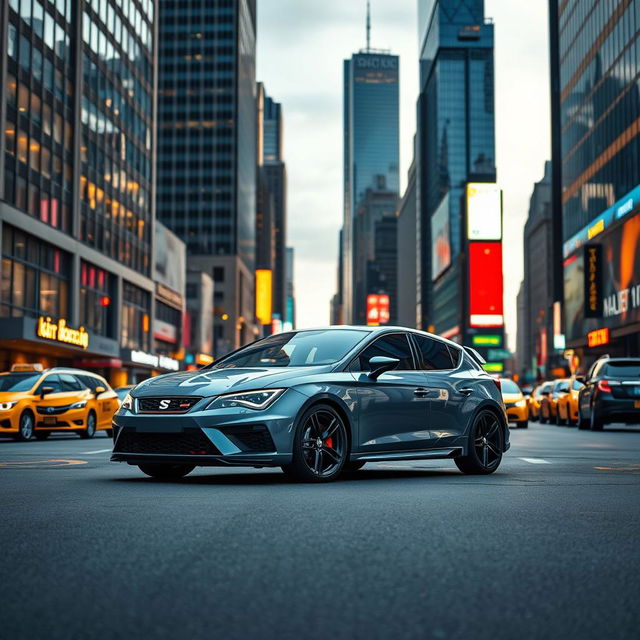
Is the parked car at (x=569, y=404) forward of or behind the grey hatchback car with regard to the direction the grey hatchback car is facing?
behind

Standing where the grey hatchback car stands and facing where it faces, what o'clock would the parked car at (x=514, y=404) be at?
The parked car is roughly at 5 o'clock from the grey hatchback car.

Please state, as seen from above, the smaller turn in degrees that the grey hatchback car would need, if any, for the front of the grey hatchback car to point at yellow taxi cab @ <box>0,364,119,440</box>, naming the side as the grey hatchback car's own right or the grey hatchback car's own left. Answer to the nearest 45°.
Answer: approximately 90° to the grey hatchback car's own right

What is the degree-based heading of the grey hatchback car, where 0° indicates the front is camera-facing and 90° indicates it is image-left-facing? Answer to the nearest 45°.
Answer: approximately 45°

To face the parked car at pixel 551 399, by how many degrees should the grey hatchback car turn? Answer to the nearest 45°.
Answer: approximately 135° to its right

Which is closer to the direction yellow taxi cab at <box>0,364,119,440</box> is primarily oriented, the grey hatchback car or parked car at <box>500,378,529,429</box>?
the grey hatchback car

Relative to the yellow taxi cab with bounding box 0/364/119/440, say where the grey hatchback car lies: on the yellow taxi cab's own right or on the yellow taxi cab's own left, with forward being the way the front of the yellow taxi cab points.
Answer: on the yellow taxi cab's own left

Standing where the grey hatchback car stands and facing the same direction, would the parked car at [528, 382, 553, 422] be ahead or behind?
behind
